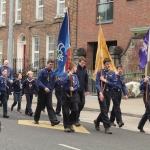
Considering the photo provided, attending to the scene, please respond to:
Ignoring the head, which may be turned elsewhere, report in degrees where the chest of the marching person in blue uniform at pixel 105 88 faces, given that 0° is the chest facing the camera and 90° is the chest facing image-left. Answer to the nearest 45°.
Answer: approximately 315°

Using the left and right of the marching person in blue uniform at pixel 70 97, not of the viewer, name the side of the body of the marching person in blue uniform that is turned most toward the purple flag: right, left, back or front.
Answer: left

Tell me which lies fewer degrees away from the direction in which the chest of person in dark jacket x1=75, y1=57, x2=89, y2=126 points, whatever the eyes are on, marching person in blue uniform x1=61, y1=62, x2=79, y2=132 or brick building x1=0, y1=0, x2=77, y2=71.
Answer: the marching person in blue uniform

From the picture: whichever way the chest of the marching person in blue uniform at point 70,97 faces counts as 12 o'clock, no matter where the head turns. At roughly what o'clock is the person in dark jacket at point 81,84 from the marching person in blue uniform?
The person in dark jacket is roughly at 8 o'clock from the marching person in blue uniform.
